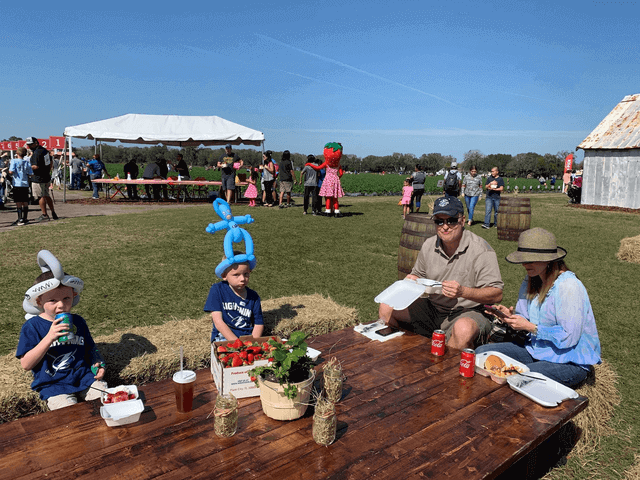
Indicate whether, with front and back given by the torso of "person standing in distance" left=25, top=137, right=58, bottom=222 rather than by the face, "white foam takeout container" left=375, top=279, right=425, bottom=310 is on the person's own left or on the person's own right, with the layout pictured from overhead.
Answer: on the person's own left

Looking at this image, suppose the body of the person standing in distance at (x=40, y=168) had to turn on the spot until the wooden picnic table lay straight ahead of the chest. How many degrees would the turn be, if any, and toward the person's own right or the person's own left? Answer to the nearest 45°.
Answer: approximately 90° to the person's own left

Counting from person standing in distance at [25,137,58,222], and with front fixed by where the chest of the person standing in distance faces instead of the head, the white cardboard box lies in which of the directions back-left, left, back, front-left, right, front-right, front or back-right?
left

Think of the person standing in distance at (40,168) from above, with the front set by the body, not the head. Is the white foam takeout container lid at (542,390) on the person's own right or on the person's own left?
on the person's own left

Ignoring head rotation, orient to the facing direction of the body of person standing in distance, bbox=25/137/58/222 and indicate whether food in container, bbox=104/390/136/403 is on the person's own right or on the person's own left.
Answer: on the person's own left

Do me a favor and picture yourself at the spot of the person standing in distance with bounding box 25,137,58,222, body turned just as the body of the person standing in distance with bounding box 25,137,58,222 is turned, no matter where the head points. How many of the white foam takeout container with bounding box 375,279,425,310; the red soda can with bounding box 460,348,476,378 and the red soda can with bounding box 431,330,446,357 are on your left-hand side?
3

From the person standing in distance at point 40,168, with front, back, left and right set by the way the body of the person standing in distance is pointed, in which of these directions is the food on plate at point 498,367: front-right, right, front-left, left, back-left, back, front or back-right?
left

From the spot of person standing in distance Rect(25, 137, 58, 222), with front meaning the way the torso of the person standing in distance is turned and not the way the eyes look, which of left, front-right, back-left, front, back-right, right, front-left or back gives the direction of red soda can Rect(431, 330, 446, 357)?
left

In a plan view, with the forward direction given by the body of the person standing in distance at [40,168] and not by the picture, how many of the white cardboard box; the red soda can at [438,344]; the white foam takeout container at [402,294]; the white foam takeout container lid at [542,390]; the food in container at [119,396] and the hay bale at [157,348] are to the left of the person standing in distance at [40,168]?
6

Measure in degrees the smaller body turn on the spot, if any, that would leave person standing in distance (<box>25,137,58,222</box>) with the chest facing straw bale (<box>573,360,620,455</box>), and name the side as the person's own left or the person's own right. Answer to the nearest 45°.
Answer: approximately 90° to the person's own left

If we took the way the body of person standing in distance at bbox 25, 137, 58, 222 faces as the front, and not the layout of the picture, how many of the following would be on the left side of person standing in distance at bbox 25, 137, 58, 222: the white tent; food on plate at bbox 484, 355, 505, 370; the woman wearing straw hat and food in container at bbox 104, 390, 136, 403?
3

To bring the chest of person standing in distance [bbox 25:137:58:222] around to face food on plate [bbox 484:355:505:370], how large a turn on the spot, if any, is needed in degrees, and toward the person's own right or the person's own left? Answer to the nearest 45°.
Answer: approximately 90° to the person's own left
